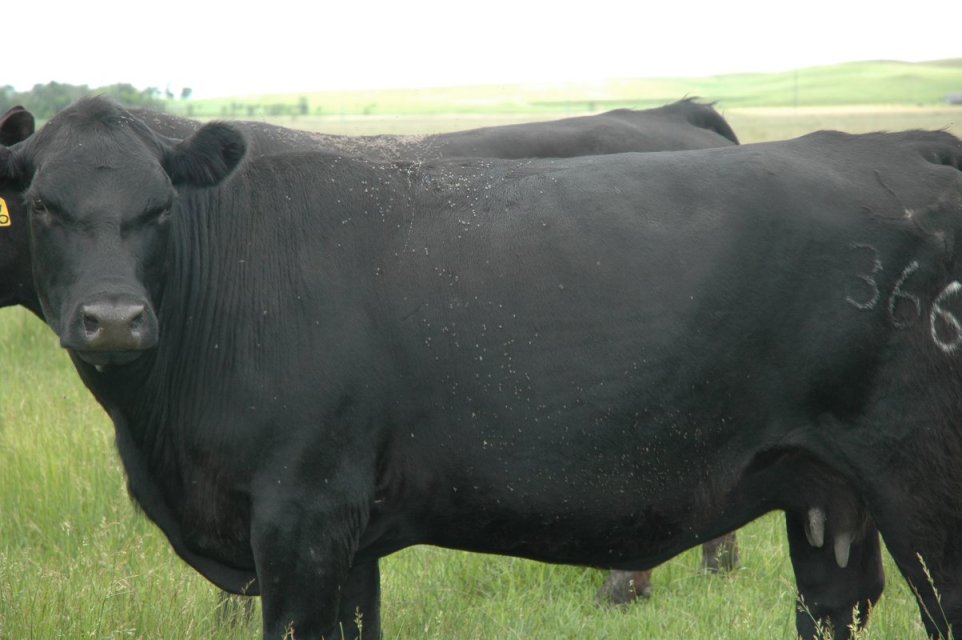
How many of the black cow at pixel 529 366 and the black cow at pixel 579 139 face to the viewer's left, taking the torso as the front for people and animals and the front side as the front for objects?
2

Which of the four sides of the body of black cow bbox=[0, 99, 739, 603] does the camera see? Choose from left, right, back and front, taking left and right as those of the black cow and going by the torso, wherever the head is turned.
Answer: left

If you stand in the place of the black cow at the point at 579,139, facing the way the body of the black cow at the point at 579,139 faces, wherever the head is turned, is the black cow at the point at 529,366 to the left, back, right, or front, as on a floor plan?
left

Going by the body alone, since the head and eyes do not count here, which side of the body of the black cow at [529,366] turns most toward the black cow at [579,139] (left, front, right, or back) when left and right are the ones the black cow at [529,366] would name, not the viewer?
right

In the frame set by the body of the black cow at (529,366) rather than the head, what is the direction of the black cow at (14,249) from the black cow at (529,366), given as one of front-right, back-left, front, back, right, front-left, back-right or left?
front

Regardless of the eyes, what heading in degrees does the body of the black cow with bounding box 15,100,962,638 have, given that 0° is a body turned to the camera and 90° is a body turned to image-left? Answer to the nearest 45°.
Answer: approximately 90°
